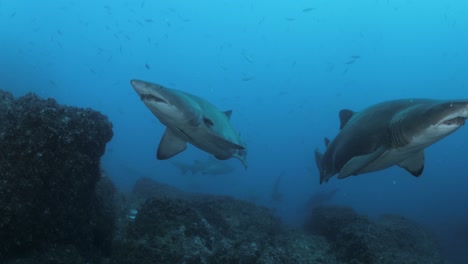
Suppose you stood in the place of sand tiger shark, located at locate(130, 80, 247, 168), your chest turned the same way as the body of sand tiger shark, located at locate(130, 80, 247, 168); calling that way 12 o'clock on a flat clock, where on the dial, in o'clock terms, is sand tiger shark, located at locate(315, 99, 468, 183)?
sand tiger shark, located at locate(315, 99, 468, 183) is roughly at 8 o'clock from sand tiger shark, located at locate(130, 80, 247, 168).

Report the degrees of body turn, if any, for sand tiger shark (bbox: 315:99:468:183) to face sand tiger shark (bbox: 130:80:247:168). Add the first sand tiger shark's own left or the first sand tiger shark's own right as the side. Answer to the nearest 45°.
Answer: approximately 135° to the first sand tiger shark's own right

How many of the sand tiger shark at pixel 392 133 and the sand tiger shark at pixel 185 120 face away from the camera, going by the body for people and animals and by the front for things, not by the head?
0

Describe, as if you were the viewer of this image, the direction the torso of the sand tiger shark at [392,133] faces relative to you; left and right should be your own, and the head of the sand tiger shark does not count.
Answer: facing the viewer and to the right of the viewer

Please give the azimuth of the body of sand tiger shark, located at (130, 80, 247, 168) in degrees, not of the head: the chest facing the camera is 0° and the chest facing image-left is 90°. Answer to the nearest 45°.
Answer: approximately 45°
